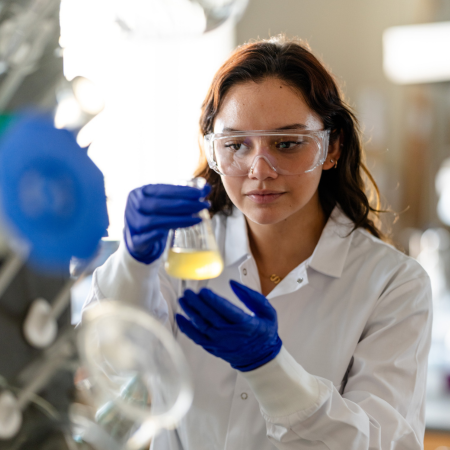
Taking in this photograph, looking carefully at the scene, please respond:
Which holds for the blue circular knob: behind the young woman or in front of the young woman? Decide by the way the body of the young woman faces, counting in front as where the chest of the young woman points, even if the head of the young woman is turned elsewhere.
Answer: in front

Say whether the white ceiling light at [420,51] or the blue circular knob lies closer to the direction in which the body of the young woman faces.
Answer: the blue circular knob

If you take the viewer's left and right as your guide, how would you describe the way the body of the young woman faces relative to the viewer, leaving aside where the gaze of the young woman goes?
facing the viewer and to the left of the viewer

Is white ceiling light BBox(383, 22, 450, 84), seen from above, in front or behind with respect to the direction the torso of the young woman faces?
behind
